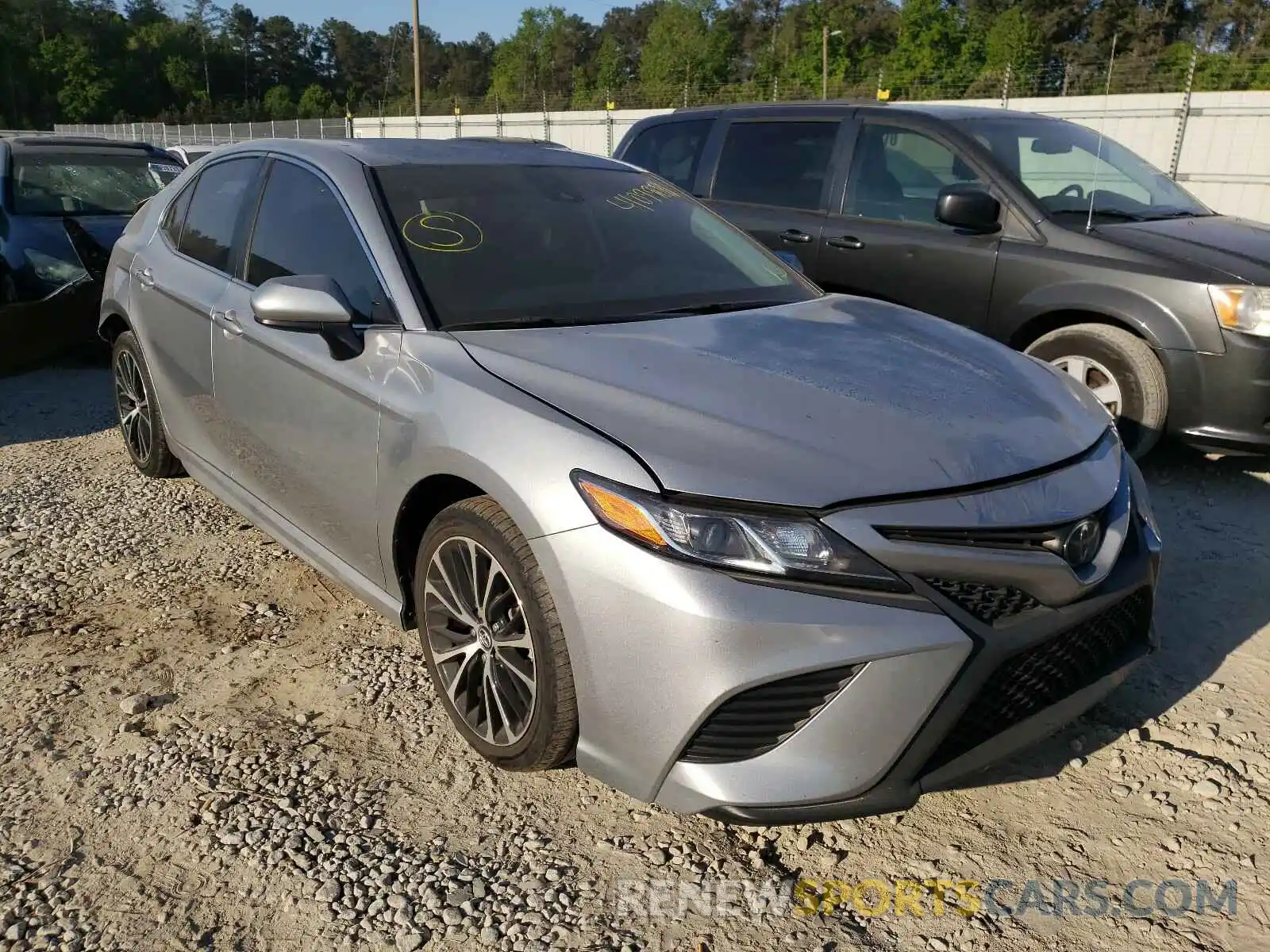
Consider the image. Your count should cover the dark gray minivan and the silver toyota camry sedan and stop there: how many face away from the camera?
0

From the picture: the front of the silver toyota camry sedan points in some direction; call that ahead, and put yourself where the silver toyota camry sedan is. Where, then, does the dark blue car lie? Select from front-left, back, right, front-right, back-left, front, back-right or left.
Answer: back

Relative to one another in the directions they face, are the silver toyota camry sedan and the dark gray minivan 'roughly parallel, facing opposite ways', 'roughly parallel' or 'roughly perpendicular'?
roughly parallel

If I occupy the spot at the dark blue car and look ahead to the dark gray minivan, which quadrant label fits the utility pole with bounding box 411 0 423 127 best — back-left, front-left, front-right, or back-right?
back-left

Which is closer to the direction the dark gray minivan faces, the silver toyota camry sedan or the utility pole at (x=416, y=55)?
the silver toyota camry sedan

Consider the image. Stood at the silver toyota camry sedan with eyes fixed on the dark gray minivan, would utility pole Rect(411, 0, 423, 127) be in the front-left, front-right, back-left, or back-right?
front-left

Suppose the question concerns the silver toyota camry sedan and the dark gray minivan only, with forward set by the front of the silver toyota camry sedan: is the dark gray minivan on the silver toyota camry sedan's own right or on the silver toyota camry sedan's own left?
on the silver toyota camry sedan's own left

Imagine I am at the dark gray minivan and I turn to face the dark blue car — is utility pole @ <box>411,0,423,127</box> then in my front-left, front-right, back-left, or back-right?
front-right

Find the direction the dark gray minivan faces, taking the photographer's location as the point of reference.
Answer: facing the viewer and to the right of the viewer

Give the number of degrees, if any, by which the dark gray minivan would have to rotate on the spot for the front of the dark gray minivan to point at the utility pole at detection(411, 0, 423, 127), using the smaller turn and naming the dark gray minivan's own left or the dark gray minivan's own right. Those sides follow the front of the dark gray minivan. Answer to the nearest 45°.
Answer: approximately 180°

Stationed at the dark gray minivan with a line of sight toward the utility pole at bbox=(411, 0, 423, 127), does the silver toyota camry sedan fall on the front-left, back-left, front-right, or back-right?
back-left

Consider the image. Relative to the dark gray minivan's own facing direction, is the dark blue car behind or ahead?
behind

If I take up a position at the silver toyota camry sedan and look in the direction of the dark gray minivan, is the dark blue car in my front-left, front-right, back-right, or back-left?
front-left
